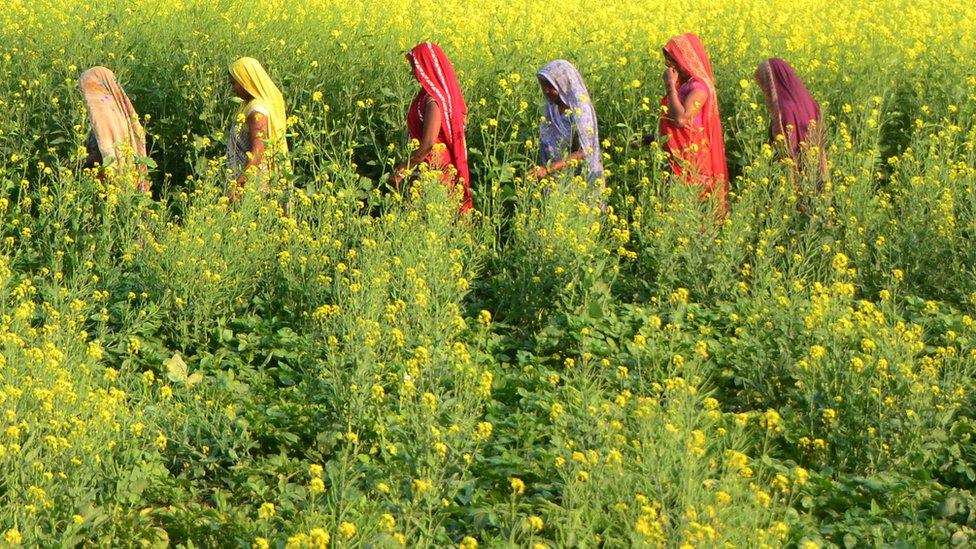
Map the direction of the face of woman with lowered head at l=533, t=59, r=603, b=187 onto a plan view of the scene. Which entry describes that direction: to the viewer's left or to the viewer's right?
to the viewer's left

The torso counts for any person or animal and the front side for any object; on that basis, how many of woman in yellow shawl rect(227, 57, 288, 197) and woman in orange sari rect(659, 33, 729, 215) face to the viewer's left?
2

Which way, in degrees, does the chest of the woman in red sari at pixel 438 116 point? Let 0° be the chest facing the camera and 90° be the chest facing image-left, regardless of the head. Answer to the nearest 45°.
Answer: approximately 90°

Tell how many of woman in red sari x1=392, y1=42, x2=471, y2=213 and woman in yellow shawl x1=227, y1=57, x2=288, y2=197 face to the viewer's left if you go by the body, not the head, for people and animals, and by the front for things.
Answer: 2

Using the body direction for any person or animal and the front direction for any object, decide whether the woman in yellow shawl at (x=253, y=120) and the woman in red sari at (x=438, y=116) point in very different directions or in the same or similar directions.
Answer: same or similar directions

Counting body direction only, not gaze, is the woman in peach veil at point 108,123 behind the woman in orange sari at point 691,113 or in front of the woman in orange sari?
in front

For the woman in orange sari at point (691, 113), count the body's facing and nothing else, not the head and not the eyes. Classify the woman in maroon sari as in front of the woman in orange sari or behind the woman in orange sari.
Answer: behind

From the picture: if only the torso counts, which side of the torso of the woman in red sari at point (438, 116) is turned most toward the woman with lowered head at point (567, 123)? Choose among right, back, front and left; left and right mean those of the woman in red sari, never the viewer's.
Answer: back

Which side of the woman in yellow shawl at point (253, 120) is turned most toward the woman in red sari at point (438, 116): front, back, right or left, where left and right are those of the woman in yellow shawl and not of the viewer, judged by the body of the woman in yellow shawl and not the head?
back

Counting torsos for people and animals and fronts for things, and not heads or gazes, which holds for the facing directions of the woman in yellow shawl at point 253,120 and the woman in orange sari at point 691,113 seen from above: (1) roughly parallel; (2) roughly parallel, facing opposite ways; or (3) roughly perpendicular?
roughly parallel

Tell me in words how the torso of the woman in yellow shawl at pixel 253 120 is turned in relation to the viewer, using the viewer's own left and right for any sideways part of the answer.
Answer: facing to the left of the viewer

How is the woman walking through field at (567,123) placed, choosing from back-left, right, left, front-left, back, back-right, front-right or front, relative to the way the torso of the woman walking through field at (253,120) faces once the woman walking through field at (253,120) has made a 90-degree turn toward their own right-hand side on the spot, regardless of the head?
right

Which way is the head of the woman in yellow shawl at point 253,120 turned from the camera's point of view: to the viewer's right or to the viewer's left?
to the viewer's left

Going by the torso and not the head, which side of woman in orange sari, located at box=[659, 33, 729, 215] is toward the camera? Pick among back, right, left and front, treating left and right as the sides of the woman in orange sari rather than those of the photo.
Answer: left

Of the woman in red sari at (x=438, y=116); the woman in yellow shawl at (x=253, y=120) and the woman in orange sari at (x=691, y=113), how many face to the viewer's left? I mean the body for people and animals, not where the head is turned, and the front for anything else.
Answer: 3

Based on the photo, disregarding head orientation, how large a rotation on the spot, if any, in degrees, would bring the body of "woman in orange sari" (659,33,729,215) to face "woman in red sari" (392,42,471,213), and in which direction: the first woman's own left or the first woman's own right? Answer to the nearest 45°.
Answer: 0° — they already face them

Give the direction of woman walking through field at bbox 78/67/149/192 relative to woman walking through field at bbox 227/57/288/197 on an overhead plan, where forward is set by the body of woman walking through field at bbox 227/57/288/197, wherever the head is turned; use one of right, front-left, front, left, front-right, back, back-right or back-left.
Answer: front
